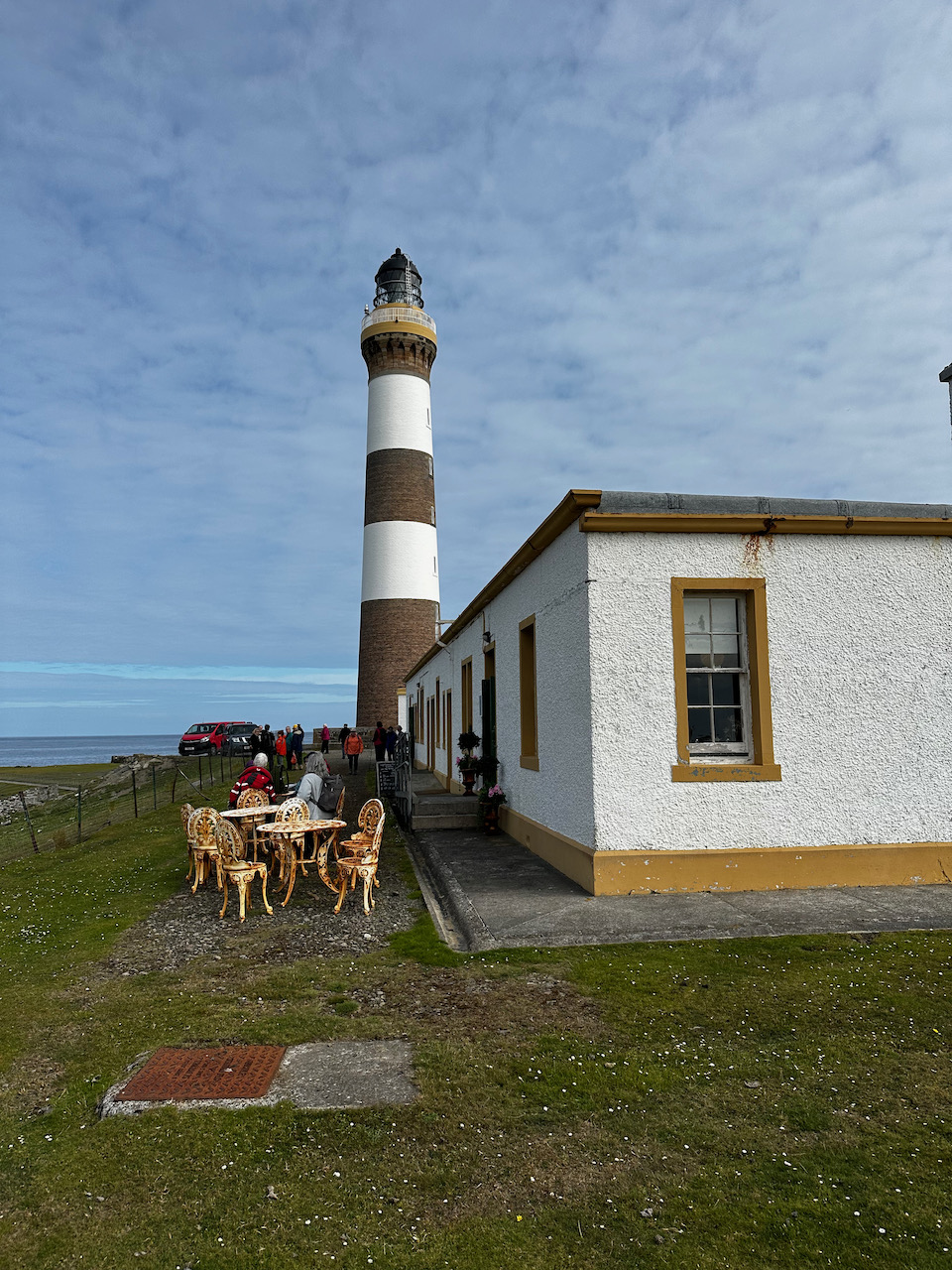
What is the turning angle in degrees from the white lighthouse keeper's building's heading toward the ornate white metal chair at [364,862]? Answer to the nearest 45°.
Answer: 0° — it already faces it

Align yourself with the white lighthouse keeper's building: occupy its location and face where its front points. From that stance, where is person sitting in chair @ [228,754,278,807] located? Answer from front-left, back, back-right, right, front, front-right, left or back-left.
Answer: front

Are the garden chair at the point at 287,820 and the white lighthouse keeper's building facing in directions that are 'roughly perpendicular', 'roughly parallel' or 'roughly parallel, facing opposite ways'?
roughly perpendicular

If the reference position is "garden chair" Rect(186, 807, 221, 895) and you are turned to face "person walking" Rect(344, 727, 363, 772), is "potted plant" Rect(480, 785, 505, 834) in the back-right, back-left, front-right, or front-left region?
front-right

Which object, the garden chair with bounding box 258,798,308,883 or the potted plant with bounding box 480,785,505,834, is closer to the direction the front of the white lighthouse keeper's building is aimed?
the garden chair

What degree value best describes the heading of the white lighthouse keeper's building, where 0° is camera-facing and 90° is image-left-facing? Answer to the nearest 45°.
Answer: approximately 90°

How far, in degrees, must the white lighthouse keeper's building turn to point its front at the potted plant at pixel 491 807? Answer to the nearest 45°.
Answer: approximately 45° to its left
